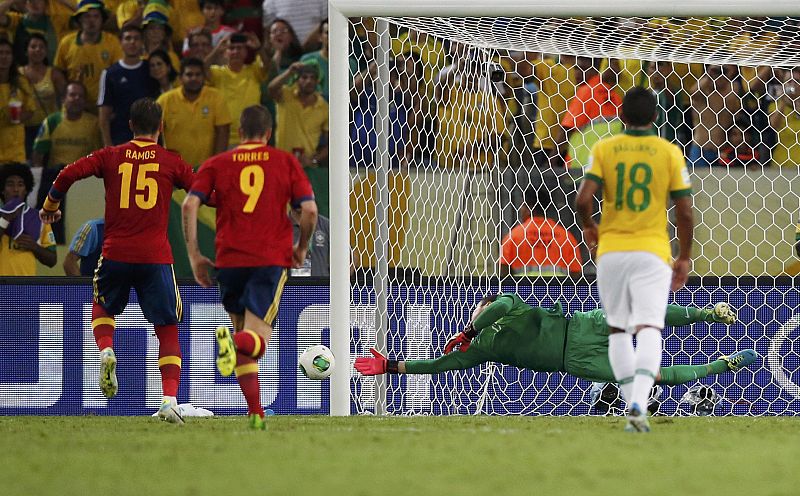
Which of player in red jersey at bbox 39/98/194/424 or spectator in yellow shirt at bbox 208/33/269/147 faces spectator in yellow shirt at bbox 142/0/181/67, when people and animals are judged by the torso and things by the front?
the player in red jersey

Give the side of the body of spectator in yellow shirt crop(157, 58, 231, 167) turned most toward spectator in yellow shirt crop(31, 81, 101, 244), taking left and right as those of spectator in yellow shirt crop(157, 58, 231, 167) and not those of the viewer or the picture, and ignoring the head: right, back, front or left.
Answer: right

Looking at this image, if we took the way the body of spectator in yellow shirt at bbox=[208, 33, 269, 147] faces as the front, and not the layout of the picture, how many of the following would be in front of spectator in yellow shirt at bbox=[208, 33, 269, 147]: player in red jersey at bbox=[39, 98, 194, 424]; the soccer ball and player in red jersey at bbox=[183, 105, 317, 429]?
3

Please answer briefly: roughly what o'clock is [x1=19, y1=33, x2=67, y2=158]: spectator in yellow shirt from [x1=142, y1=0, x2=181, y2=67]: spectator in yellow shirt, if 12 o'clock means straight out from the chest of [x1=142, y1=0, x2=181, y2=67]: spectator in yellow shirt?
[x1=19, y1=33, x2=67, y2=158]: spectator in yellow shirt is roughly at 3 o'clock from [x1=142, y1=0, x2=181, y2=67]: spectator in yellow shirt.

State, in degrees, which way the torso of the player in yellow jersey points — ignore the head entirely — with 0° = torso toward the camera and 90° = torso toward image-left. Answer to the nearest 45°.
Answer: approximately 180°

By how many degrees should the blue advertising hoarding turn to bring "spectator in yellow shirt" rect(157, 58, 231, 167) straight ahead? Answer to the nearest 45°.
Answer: approximately 135° to its right

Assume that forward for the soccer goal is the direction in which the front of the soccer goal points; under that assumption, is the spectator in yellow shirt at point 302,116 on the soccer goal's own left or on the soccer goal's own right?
on the soccer goal's own right

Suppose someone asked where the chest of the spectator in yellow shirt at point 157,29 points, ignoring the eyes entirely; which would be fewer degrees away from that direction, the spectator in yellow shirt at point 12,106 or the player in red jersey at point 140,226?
the player in red jersey

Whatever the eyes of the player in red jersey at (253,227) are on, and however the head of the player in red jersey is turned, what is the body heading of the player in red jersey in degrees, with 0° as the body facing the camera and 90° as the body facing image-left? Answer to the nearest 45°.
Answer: approximately 180°

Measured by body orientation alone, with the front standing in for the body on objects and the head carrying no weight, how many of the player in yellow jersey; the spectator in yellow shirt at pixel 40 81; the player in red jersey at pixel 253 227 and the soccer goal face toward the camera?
2

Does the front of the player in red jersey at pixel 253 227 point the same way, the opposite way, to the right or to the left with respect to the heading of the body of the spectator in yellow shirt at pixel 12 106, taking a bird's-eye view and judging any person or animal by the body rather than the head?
the opposite way
